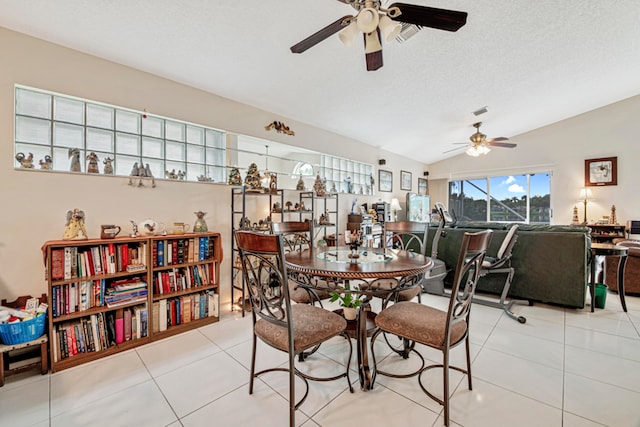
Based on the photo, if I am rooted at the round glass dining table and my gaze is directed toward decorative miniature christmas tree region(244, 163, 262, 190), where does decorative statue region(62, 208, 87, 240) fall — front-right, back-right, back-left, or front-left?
front-left

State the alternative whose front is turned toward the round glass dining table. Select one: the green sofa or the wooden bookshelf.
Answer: the wooden bookshelf

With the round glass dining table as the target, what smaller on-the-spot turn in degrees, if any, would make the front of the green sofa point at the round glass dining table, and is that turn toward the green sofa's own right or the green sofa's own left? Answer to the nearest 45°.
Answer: approximately 135° to the green sofa's own left

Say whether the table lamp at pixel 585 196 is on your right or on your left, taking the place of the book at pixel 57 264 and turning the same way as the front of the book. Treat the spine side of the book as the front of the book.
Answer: on your left

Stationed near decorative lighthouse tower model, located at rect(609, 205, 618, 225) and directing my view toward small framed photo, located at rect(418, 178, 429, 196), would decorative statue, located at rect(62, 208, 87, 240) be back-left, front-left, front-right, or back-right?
front-left

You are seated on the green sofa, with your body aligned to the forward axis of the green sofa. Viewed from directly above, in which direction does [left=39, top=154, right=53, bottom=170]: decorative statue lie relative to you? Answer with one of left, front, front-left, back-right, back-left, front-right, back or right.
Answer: back-left

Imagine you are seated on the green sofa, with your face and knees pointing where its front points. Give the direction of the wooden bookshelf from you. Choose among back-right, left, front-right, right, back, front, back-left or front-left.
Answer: back-left

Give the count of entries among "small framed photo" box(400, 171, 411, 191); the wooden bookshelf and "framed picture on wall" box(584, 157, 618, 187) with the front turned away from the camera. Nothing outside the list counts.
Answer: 0

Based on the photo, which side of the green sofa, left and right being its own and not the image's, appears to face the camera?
back

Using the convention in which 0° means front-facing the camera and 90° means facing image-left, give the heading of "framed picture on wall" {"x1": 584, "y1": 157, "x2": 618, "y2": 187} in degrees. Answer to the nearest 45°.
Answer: approximately 0°

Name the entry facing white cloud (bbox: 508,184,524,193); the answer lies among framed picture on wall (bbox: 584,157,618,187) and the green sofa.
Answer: the green sofa

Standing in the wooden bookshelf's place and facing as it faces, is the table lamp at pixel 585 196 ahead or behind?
ahead

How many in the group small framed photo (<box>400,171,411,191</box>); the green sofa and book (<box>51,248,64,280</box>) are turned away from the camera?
1

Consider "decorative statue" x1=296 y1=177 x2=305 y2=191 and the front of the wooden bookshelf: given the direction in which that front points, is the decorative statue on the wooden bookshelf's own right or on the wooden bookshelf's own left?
on the wooden bookshelf's own left

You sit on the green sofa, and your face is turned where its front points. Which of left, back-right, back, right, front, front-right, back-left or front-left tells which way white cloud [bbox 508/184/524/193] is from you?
front

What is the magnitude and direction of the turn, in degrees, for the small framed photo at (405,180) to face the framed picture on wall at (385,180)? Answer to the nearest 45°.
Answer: approximately 90° to its right

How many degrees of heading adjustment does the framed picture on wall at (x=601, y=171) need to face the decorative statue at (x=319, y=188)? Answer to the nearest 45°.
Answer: approximately 45° to its right

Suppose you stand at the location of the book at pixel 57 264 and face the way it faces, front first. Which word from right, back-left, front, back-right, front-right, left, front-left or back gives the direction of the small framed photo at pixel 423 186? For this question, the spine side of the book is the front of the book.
left
